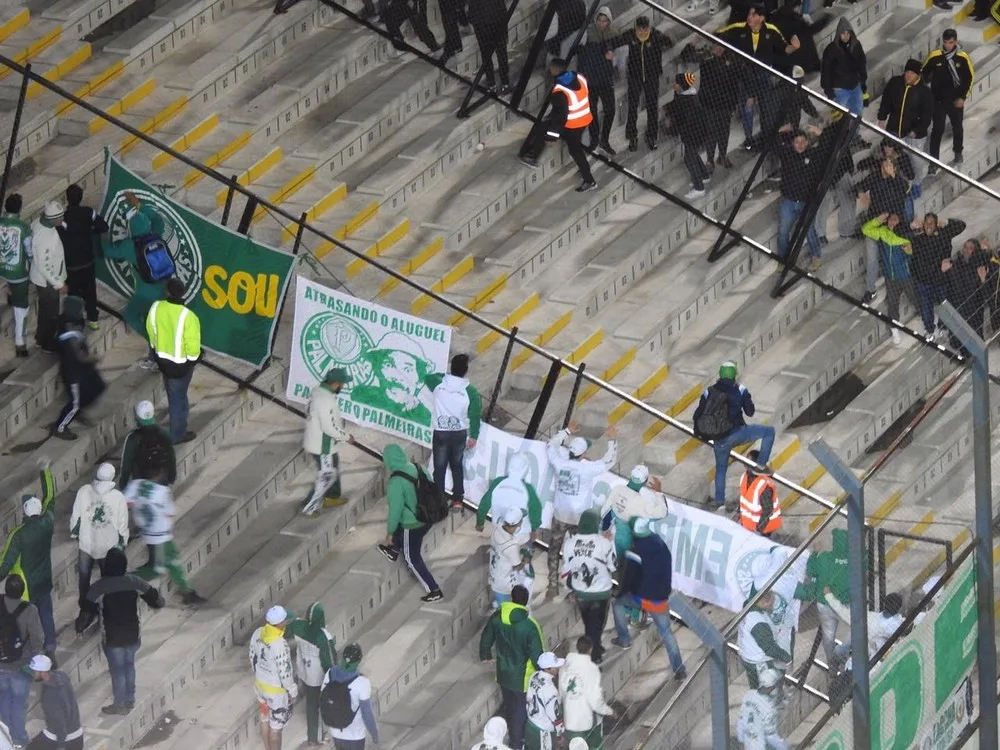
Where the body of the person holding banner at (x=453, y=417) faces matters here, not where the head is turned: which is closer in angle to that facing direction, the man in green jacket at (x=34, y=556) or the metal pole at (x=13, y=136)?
the metal pole

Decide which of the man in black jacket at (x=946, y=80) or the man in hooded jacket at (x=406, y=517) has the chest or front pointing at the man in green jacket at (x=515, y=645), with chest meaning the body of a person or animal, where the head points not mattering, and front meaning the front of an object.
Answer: the man in black jacket

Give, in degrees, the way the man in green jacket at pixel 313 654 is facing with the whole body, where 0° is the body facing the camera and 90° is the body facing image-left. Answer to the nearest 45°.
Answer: approximately 180°

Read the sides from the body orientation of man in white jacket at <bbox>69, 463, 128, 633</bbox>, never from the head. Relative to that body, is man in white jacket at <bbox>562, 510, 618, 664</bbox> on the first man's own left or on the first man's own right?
on the first man's own right

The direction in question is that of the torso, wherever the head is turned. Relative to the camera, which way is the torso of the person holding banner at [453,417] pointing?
away from the camera

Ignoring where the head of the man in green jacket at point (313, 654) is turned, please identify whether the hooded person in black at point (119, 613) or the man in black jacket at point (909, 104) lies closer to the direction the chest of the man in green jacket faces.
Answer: the man in black jacket

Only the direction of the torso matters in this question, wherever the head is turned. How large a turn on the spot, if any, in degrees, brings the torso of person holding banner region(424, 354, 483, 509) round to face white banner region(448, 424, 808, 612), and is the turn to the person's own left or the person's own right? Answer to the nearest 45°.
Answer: approximately 90° to the person's own right

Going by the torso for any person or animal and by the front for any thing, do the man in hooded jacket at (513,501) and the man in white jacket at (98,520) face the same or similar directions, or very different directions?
same or similar directions

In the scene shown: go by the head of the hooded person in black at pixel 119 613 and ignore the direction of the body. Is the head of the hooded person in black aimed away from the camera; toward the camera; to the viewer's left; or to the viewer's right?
away from the camera

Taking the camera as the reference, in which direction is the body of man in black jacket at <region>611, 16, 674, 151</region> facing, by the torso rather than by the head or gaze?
toward the camera

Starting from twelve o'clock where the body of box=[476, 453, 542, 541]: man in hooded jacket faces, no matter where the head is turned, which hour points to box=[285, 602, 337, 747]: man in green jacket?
The man in green jacket is roughly at 7 o'clock from the man in hooded jacket.

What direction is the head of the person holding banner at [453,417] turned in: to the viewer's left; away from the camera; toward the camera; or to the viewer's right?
away from the camera

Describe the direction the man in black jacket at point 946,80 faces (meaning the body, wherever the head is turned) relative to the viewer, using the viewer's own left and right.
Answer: facing the viewer

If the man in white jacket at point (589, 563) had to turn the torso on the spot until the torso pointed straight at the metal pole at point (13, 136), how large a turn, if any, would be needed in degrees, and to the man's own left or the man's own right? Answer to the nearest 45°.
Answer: approximately 90° to the man's own left
